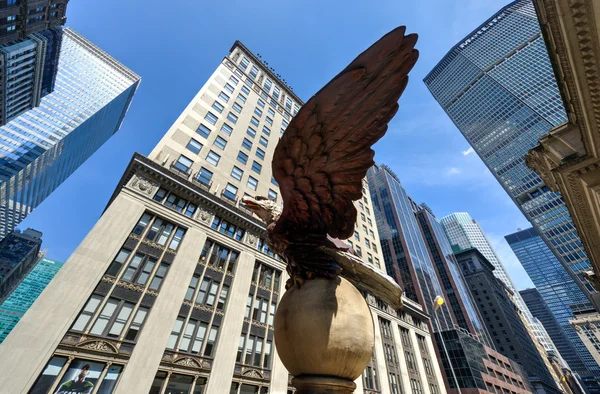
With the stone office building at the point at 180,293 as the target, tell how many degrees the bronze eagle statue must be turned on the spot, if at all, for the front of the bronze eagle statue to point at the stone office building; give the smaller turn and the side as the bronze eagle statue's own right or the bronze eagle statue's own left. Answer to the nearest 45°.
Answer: approximately 45° to the bronze eagle statue's own right

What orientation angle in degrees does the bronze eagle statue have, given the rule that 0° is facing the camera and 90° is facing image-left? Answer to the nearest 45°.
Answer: approximately 90°
